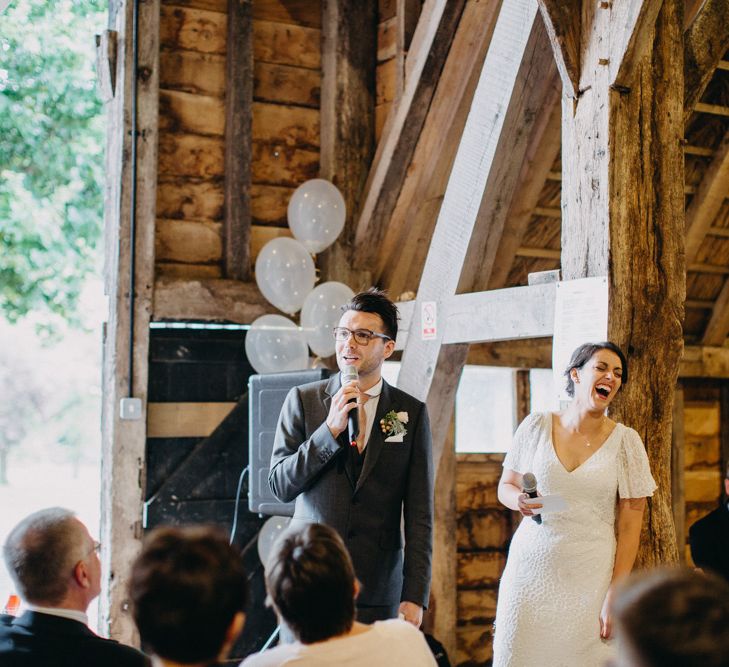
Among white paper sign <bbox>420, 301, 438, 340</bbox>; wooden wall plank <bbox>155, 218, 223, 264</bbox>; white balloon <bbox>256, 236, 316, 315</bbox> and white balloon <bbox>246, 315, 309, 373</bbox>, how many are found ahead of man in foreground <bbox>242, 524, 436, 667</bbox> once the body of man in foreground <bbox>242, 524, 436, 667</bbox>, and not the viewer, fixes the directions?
4

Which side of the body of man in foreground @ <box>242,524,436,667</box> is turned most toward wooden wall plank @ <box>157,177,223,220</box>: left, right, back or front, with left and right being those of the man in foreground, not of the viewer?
front

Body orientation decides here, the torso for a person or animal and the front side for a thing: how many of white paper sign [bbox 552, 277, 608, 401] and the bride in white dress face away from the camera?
0

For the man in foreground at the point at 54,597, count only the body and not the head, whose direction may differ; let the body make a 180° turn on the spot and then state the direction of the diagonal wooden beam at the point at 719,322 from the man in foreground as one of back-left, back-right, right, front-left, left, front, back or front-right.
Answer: back

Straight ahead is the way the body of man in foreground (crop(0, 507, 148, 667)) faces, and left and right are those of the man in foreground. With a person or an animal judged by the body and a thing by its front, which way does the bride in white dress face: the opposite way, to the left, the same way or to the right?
the opposite way

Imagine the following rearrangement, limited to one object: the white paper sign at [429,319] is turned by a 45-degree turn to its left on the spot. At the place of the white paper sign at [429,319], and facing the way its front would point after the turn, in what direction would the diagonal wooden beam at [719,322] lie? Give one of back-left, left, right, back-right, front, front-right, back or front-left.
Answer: left

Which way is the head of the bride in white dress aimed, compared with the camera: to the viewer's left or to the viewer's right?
to the viewer's right

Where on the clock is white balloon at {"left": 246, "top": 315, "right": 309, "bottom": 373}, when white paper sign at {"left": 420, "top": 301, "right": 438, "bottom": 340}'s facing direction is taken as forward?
The white balloon is roughly at 4 o'clock from the white paper sign.

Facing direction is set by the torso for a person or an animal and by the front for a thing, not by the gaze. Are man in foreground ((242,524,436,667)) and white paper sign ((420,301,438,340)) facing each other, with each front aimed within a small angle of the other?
yes

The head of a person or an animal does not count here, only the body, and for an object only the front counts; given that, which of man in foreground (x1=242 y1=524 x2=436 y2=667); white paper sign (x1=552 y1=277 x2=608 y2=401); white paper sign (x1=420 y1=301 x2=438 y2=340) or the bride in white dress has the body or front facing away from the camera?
the man in foreground

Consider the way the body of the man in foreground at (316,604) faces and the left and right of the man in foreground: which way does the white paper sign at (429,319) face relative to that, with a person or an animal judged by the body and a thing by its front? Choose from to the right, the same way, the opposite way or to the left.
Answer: the opposite way

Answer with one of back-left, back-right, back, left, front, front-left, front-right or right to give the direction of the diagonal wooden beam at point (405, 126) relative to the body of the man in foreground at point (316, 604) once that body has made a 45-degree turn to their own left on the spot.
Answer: front-right

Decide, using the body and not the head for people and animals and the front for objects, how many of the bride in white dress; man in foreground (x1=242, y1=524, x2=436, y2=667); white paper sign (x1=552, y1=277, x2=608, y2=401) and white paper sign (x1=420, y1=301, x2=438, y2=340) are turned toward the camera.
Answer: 3

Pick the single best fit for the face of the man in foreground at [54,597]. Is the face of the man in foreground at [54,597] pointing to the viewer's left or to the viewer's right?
to the viewer's right

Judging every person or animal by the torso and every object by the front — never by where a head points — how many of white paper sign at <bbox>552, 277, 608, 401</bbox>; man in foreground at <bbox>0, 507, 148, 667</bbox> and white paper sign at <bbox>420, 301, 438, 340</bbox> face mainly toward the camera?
2

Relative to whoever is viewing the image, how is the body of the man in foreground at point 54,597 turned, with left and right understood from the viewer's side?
facing away from the viewer and to the right of the viewer
